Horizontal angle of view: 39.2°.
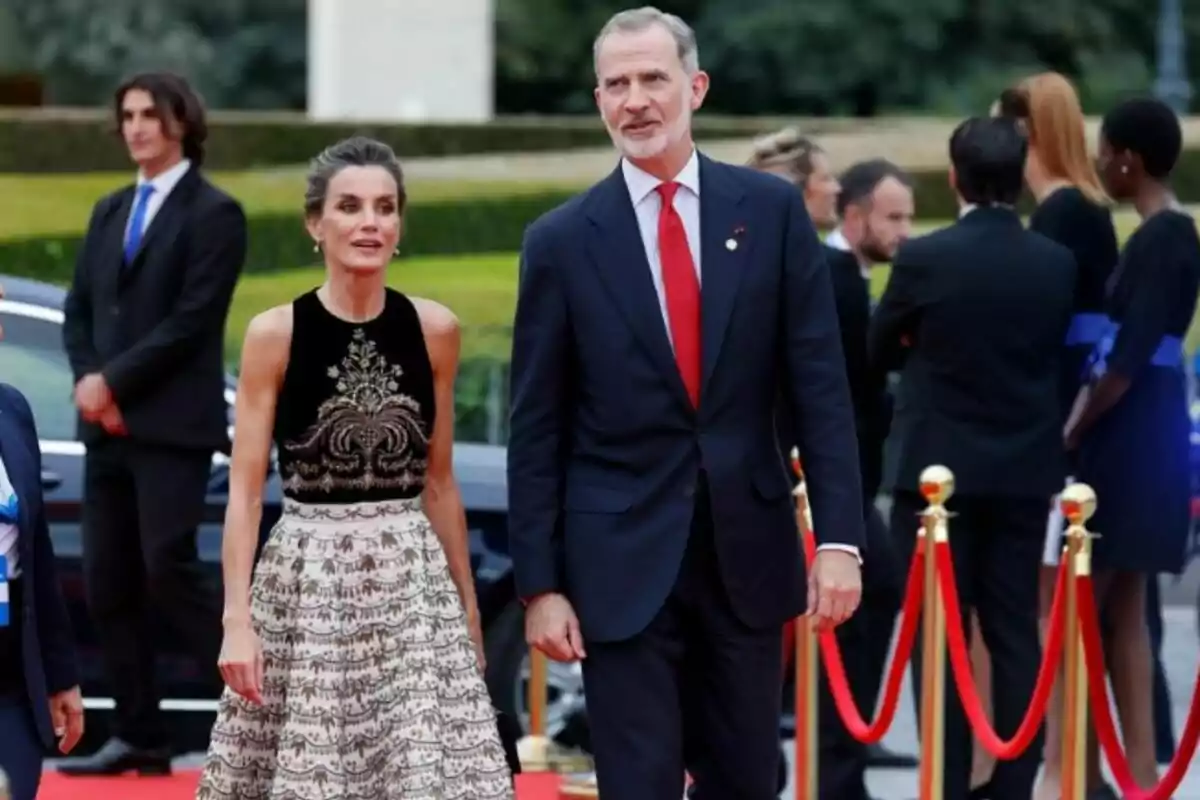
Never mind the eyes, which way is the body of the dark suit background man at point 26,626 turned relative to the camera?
toward the camera

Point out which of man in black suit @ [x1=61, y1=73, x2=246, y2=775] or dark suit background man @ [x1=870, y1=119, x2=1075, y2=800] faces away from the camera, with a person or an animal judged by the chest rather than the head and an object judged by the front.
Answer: the dark suit background man

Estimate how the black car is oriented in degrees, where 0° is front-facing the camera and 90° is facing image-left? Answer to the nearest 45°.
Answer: approximately 270°

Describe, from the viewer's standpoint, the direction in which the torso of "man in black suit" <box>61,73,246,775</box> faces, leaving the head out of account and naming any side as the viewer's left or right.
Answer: facing the viewer and to the left of the viewer

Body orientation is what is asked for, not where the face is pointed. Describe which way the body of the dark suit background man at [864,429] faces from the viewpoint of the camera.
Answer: to the viewer's right

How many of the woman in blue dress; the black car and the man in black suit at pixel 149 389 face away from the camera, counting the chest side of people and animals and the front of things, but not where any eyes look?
0

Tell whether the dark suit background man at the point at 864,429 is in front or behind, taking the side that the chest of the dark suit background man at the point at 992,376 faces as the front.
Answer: in front

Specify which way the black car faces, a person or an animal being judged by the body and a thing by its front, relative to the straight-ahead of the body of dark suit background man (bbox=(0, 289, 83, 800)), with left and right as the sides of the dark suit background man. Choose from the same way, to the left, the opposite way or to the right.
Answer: to the left

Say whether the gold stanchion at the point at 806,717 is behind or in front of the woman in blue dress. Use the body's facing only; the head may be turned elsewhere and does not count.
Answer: in front

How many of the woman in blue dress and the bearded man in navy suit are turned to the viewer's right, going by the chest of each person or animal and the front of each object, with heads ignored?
0

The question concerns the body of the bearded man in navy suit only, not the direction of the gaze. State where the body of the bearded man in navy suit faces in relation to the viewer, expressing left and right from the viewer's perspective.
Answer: facing the viewer

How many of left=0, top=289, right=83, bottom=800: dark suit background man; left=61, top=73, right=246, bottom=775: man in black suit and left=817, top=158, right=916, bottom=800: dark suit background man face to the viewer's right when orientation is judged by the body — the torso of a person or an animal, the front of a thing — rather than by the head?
1

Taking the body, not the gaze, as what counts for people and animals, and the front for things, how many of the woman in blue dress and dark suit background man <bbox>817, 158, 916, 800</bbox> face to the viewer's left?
1
